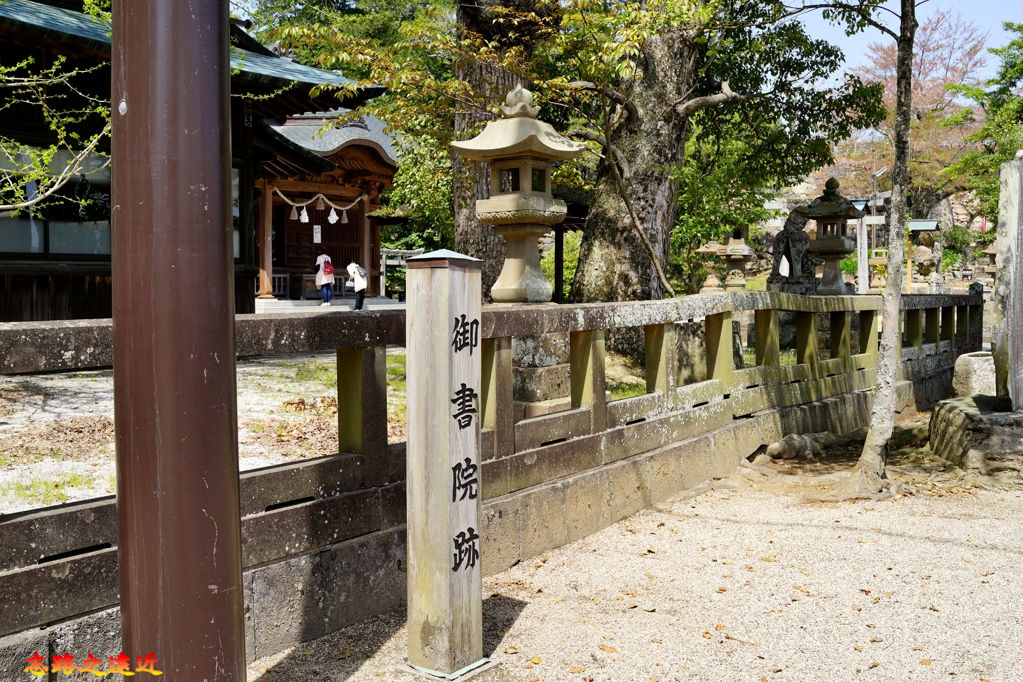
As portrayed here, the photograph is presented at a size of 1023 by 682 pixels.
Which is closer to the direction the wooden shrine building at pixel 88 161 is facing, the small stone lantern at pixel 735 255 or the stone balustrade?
the stone balustrade

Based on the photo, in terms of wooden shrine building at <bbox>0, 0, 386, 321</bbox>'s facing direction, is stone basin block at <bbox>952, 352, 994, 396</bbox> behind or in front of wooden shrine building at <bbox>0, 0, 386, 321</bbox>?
in front

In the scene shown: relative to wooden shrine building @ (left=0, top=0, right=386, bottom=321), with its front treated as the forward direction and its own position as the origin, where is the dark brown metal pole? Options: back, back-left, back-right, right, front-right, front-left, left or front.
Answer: front-right

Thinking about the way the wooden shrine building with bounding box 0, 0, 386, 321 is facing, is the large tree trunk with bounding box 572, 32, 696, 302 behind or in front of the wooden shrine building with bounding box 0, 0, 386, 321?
in front

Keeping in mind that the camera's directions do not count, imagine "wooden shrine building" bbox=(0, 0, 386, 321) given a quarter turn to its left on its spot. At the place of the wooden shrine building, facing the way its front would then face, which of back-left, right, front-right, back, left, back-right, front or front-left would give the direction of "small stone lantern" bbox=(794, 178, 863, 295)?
front-right

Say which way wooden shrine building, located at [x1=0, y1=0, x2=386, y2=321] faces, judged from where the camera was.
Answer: facing the viewer and to the right of the viewer

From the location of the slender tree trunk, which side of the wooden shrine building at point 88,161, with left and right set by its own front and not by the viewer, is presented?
front

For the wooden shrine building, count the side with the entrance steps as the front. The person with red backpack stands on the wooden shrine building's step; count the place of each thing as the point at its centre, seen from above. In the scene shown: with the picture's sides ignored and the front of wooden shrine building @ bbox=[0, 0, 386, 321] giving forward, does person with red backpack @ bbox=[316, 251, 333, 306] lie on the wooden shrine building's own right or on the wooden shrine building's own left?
on the wooden shrine building's own left

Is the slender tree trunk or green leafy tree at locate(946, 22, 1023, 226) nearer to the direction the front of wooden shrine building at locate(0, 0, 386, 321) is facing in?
the slender tree trunk

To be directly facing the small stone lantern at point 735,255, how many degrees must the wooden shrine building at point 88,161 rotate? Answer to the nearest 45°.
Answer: approximately 90° to its left

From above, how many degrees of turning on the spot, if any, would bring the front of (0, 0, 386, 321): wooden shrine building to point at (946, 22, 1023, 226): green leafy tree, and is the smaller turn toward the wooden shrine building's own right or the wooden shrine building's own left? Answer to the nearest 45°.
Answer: approximately 45° to the wooden shrine building's own left

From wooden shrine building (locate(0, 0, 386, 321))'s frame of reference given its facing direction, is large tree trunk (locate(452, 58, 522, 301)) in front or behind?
in front
